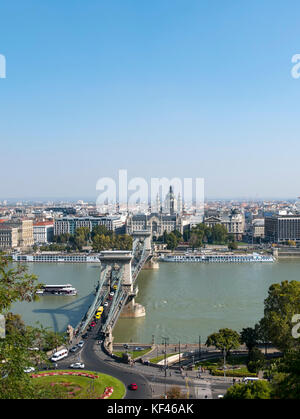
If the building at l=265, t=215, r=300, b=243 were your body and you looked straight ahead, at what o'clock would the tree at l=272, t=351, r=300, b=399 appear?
The tree is roughly at 12 o'clock from the building.

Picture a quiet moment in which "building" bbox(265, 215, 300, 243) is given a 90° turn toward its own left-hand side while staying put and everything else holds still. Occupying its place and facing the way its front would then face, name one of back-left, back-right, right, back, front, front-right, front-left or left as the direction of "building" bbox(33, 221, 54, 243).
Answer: back

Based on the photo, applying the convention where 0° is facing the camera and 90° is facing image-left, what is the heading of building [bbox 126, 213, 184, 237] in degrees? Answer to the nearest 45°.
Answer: approximately 0°

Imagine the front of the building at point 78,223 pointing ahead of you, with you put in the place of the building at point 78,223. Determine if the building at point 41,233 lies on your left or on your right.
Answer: on your right

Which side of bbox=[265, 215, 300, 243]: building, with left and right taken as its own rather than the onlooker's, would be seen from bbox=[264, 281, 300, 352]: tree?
front

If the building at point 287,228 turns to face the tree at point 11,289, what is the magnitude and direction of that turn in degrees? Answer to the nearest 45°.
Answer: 0° — it already faces it

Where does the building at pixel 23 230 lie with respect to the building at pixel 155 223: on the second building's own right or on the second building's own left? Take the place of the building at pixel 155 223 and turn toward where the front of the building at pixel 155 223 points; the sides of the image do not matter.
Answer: on the second building's own right

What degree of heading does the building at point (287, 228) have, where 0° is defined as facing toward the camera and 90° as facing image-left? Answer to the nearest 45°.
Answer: approximately 0°
